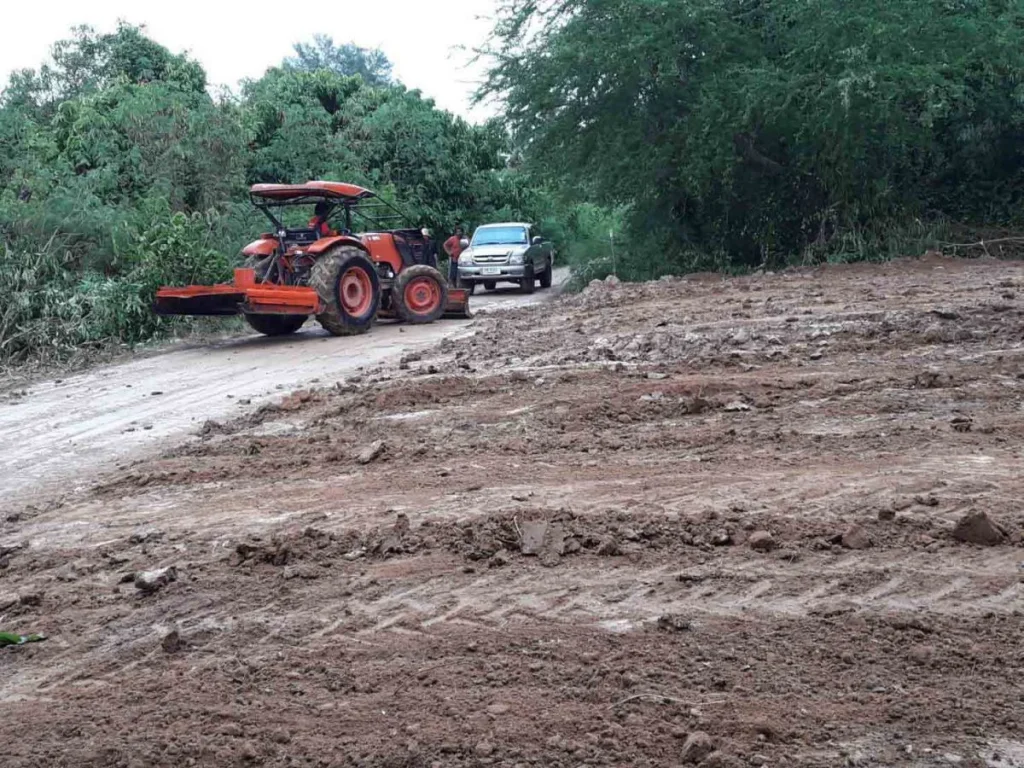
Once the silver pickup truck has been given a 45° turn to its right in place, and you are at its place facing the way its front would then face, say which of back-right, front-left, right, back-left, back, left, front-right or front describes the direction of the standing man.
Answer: front

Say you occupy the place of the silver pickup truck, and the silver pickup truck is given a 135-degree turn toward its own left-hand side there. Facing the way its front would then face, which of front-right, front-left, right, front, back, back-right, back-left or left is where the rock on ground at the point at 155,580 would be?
right

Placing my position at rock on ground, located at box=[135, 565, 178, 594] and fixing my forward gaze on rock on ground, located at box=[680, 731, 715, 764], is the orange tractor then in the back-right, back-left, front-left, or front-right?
back-left

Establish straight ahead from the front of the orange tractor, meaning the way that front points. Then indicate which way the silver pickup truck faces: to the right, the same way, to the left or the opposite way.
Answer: the opposite way

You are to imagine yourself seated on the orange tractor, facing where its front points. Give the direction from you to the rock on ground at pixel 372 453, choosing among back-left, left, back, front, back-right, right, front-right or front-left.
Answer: back-right

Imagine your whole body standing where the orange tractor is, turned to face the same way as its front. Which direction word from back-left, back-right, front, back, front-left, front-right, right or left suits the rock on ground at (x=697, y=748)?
back-right

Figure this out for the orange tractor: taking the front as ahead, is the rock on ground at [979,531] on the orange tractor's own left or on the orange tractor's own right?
on the orange tractor's own right

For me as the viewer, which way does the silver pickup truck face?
facing the viewer and to the left of the viewer

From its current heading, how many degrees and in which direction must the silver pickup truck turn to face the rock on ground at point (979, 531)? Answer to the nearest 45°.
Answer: approximately 45° to its left

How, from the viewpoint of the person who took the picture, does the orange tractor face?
facing away from the viewer and to the right of the viewer
